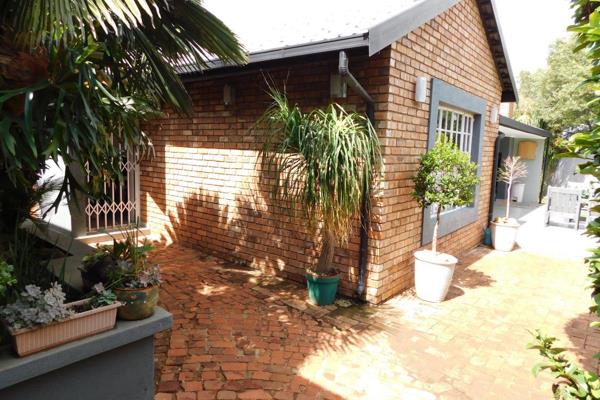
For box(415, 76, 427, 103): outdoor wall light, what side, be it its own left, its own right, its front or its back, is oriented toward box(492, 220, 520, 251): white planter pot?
left

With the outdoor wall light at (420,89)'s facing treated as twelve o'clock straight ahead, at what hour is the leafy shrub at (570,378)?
The leafy shrub is roughly at 1 o'clock from the outdoor wall light.

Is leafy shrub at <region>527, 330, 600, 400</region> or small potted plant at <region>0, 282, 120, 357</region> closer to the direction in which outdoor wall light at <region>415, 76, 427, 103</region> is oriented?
the leafy shrub

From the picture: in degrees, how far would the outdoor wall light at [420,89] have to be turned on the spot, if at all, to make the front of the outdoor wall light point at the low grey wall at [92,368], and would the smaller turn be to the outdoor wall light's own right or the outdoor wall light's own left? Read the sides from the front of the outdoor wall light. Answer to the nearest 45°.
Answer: approximately 90° to the outdoor wall light's own right

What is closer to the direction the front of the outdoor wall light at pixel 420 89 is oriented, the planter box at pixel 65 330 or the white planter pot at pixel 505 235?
the planter box

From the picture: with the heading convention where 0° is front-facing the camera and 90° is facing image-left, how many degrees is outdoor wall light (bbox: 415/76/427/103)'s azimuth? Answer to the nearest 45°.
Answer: approximately 315°

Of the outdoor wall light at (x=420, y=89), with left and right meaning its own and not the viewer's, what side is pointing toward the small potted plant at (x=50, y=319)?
right

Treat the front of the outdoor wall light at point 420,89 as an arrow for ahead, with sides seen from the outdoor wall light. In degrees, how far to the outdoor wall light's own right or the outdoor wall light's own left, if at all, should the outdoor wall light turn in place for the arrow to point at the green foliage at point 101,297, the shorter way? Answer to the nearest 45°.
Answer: approximately 90° to the outdoor wall light's own right

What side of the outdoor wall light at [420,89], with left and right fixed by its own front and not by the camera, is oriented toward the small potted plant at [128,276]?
right

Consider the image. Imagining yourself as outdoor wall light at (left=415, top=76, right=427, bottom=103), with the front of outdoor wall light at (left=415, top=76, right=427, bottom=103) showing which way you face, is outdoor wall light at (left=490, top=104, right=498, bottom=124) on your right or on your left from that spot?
on your left
